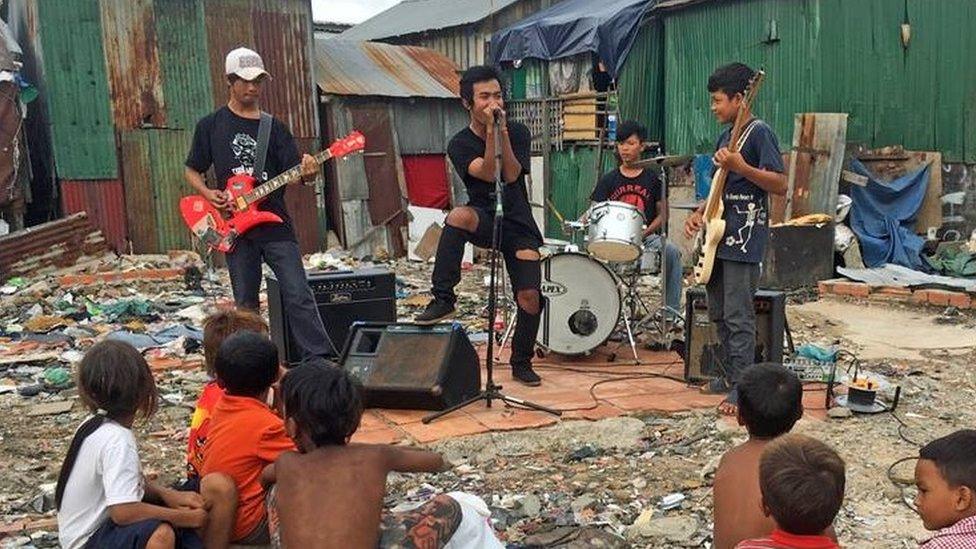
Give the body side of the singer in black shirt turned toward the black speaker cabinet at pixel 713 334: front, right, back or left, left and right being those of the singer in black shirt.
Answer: left

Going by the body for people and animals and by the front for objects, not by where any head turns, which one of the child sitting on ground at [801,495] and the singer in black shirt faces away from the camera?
the child sitting on ground

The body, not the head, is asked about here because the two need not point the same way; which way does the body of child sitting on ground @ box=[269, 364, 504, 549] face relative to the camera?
away from the camera

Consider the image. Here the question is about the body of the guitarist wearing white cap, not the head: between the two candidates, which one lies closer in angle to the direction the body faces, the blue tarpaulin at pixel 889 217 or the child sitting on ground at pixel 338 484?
the child sitting on ground

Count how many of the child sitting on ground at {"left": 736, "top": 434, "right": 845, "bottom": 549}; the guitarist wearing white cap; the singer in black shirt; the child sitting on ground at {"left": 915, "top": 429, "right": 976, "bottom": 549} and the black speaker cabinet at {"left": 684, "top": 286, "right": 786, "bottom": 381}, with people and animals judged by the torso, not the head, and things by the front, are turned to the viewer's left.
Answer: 1

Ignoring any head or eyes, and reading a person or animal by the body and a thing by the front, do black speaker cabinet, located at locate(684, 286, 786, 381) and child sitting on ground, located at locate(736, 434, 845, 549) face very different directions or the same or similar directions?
very different directions

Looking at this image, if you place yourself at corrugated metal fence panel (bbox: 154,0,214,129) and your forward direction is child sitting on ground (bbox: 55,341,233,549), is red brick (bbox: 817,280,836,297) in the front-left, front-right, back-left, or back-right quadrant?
front-left

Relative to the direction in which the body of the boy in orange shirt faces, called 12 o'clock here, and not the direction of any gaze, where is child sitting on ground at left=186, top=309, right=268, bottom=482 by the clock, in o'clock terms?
The child sitting on ground is roughly at 10 o'clock from the boy in orange shirt.

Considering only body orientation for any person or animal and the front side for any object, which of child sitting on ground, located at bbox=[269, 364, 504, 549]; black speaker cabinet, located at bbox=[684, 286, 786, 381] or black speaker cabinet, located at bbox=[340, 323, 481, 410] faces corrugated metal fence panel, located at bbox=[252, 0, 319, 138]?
the child sitting on ground

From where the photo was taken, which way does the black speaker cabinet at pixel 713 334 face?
toward the camera

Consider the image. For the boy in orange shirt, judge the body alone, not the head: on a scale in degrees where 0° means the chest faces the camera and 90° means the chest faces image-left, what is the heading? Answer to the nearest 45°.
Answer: approximately 225°

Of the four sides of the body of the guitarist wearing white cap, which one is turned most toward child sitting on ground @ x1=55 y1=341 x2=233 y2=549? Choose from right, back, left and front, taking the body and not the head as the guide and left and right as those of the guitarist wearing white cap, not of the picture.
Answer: front

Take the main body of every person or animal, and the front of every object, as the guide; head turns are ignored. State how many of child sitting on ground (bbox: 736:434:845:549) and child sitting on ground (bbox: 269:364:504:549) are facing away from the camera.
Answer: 2

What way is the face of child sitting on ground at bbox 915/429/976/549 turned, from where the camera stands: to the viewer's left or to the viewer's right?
to the viewer's left

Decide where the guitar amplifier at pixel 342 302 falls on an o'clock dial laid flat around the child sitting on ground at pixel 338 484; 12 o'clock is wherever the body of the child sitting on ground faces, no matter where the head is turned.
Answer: The guitar amplifier is roughly at 12 o'clock from the child sitting on ground.

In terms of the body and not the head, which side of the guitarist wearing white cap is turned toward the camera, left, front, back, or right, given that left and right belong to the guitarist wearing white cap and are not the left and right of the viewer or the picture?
front

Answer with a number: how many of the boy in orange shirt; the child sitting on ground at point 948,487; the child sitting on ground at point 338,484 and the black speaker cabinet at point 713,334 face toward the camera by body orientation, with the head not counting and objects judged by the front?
1
